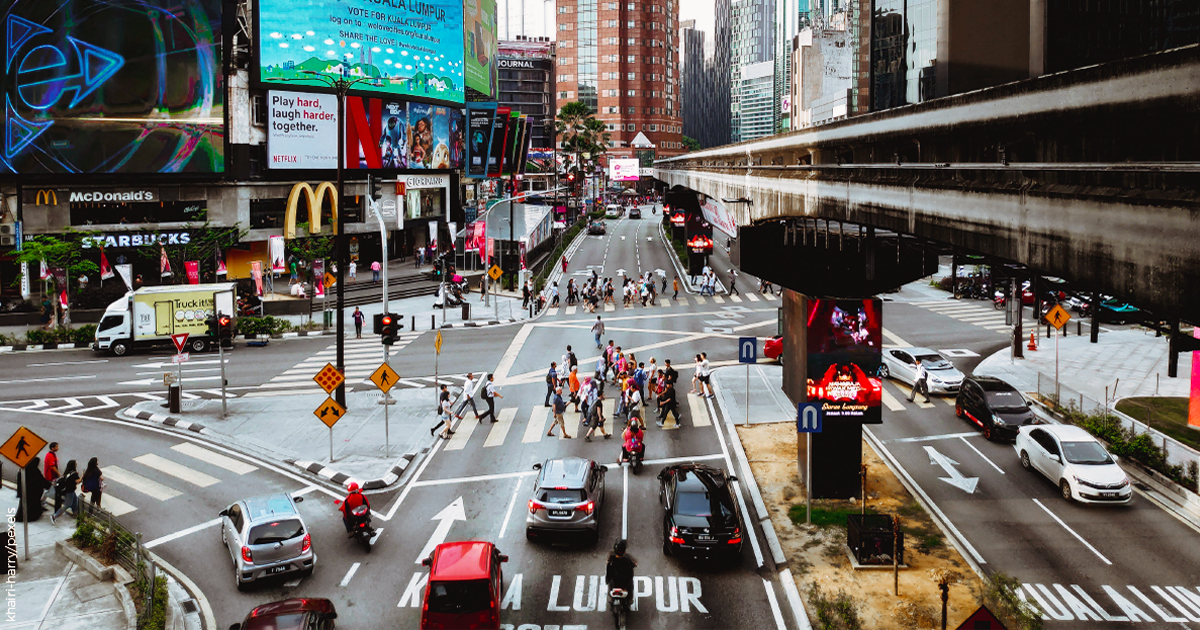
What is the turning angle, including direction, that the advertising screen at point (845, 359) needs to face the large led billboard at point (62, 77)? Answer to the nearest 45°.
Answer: approximately 135° to its right

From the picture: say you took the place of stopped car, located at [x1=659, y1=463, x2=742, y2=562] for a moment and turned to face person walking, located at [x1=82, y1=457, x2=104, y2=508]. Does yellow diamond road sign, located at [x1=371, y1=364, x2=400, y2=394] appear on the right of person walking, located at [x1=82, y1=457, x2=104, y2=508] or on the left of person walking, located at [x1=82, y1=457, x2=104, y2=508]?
right

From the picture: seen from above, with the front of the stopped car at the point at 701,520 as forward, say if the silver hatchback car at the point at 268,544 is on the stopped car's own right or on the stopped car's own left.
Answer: on the stopped car's own left

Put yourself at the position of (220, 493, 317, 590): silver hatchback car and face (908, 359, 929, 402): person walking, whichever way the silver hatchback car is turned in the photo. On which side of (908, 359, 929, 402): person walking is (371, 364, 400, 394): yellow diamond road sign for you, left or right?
left

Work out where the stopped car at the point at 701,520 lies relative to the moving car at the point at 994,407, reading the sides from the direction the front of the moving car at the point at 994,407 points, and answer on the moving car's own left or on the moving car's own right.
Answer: on the moving car's own right

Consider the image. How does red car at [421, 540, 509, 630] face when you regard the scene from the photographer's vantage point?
facing away from the viewer

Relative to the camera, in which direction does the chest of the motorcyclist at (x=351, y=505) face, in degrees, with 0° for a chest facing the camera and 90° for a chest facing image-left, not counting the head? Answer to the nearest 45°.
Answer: approximately 135°

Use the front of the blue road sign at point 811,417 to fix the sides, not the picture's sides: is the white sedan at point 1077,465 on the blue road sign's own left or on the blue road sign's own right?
on the blue road sign's own left

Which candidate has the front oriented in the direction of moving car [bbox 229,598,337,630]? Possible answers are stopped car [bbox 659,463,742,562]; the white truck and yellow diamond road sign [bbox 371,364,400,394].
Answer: the yellow diamond road sign

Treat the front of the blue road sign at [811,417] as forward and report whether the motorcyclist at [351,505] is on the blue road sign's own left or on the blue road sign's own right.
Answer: on the blue road sign's own right

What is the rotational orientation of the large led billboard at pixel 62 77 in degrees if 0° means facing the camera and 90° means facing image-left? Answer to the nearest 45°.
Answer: approximately 0°
